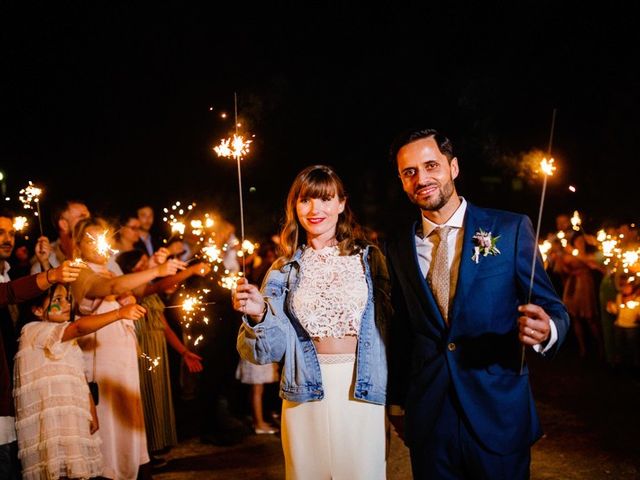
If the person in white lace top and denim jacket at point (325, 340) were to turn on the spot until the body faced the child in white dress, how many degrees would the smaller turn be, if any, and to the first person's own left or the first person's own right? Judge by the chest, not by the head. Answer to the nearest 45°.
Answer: approximately 135° to the first person's own right

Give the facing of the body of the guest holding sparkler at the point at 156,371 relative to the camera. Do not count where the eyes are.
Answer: to the viewer's right

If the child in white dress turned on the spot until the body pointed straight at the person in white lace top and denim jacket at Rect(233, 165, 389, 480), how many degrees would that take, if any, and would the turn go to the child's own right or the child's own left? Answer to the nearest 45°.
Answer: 0° — they already face them

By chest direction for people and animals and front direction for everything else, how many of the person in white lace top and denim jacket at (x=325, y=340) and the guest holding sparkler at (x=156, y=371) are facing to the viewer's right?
1

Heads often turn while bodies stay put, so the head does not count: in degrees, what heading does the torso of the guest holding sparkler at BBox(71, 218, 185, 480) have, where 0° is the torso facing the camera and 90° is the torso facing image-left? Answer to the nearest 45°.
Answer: approximately 315°

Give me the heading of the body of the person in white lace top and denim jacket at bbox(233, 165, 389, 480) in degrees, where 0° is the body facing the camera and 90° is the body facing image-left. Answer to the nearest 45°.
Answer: approximately 0°

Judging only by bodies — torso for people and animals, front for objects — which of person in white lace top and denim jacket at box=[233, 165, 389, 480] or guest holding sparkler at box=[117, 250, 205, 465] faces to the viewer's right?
the guest holding sparkler
